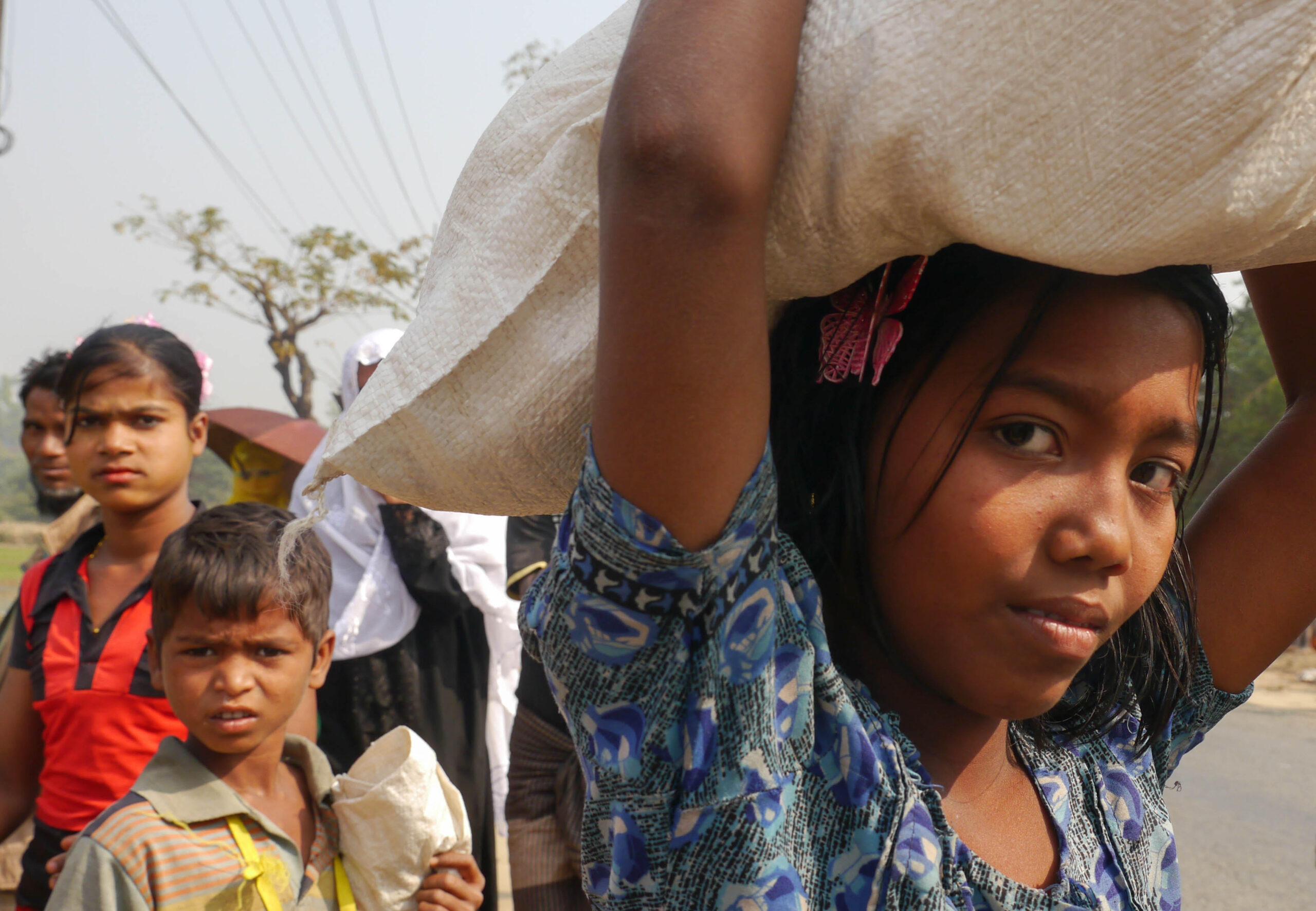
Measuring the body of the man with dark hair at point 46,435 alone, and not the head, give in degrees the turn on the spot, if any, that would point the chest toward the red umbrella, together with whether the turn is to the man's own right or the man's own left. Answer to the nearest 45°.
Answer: approximately 135° to the man's own left

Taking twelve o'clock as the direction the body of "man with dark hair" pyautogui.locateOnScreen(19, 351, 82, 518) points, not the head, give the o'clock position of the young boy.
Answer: The young boy is roughly at 12 o'clock from the man with dark hair.

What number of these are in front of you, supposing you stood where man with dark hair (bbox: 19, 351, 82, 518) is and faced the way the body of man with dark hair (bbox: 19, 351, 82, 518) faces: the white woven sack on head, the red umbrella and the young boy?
2

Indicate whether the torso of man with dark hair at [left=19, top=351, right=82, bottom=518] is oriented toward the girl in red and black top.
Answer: yes

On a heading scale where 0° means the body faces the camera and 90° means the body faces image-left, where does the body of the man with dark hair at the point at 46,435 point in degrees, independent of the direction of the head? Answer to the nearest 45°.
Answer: approximately 0°

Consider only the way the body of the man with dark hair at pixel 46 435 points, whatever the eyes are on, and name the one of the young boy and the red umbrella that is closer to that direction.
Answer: the young boy

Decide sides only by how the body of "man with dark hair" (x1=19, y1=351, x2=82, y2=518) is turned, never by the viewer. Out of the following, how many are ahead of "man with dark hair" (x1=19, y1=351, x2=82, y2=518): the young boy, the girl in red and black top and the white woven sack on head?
3

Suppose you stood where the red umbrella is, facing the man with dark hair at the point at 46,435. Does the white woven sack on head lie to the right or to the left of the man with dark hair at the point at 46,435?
left

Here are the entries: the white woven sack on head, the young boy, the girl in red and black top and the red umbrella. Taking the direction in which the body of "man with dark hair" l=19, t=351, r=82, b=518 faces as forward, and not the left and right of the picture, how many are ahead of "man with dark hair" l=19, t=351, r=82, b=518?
3

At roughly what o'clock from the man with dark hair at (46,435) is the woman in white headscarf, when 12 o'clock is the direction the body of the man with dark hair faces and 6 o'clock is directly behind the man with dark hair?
The woman in white headscarf is roughly at 9 o'clock from the man with dark hair.
